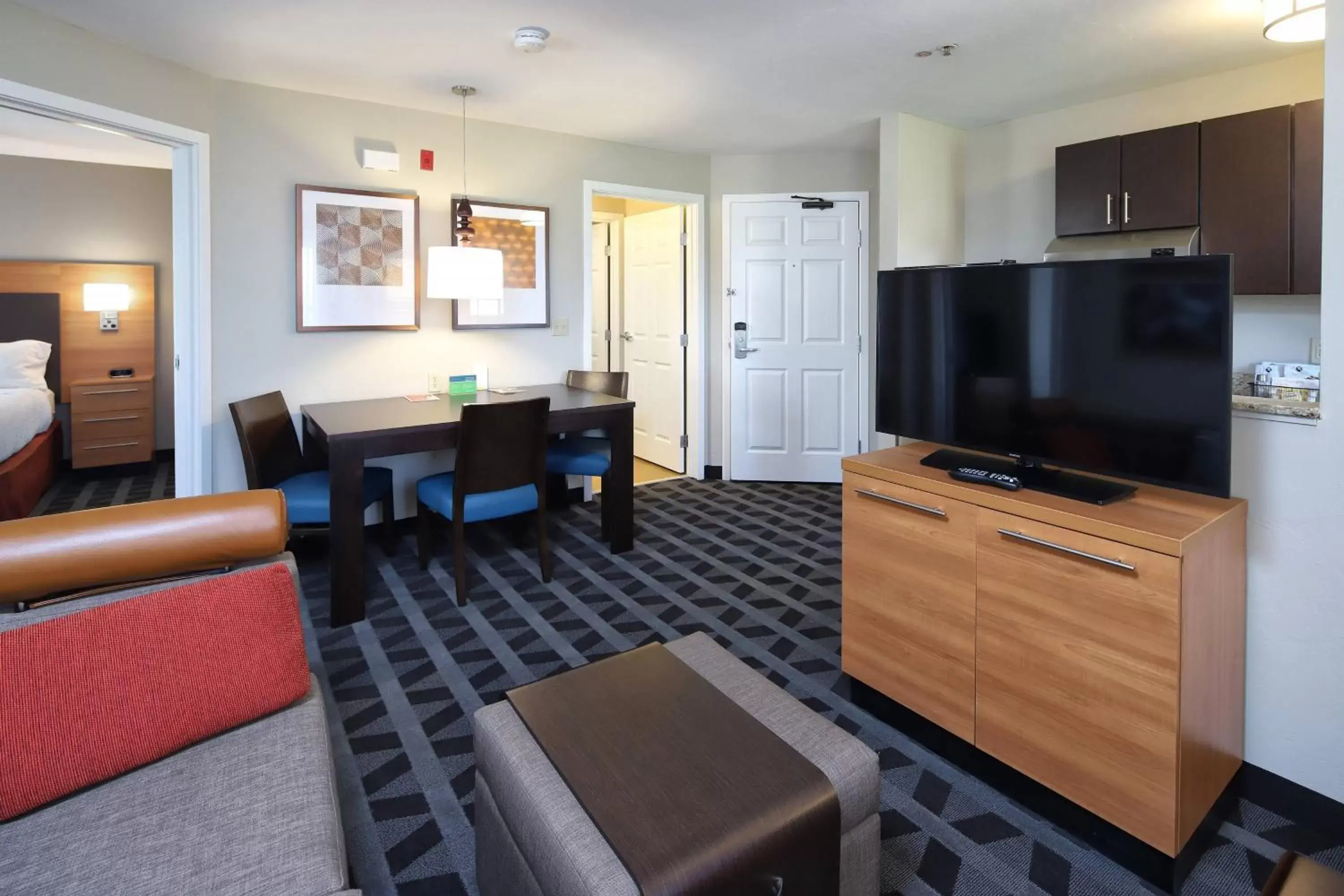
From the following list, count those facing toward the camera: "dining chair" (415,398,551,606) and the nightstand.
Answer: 1

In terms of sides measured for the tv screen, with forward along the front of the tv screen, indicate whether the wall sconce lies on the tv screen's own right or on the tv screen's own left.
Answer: on the tv screen's own right

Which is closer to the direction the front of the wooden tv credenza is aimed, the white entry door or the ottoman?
the ottoman

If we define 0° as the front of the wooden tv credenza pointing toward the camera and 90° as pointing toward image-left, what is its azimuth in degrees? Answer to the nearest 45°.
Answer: approximately 45°

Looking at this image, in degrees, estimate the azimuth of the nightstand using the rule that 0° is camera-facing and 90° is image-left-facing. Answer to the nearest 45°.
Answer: approximately 0°

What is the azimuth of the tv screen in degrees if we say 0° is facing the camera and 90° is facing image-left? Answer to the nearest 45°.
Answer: approximately 45°

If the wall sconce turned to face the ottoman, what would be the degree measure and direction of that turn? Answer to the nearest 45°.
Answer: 0° — it already faces it
